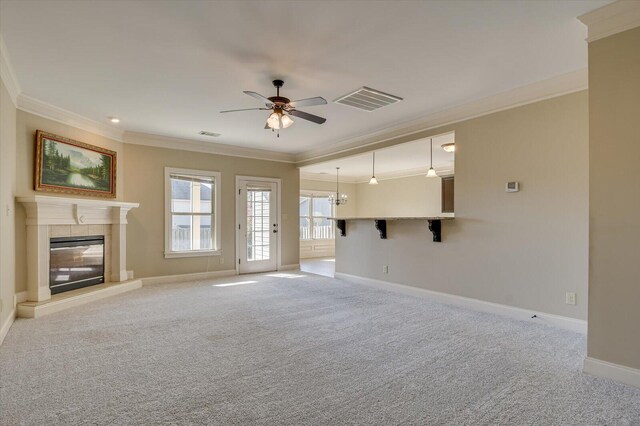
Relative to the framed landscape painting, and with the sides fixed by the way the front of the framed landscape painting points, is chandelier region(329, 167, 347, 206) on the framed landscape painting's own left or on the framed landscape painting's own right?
on the framed landscape painting's own left

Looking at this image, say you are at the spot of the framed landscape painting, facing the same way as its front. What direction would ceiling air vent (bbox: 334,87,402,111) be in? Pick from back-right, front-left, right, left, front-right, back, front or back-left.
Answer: front

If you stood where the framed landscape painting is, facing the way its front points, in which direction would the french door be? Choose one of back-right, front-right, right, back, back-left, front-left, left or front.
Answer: front-left

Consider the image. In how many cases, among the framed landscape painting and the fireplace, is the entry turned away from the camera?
0

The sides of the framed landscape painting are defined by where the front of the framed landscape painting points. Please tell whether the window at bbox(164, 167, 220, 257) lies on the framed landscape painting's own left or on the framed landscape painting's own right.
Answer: on the framed landscape painting's own left

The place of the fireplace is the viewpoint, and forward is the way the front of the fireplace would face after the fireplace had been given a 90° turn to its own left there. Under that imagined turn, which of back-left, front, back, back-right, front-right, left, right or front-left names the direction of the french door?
front-right

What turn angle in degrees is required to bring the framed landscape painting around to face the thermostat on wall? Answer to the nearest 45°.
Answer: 0° — it already faces it

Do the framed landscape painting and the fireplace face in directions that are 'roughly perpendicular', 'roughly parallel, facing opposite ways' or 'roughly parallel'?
roughly parallel

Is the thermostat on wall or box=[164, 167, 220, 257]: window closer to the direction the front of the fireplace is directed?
the thermostat on wall

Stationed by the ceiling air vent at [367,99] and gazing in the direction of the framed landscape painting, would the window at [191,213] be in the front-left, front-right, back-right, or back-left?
front-right

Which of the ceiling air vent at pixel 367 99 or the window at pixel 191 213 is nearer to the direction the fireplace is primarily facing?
the ceiling air vent

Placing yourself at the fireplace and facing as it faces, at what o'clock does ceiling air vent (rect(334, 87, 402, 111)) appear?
The ceiling air vent is roughly at 12 o'clock from the fireplace.

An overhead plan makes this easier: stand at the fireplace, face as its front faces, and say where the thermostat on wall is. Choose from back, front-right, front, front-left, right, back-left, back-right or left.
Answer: front
